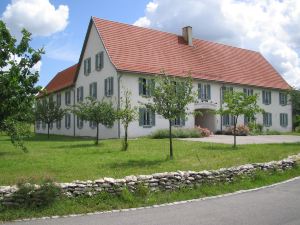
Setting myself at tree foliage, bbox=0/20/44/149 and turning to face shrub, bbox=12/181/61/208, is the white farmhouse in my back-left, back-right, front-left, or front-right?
back-left

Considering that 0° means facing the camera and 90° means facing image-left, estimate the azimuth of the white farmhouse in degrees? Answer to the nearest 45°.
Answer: approximately 315°

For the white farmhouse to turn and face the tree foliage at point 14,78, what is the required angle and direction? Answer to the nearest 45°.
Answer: approximately 45° to its right

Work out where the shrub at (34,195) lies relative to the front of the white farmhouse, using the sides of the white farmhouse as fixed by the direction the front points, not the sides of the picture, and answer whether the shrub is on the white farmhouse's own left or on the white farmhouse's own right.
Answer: on the white farmhouse's own right
